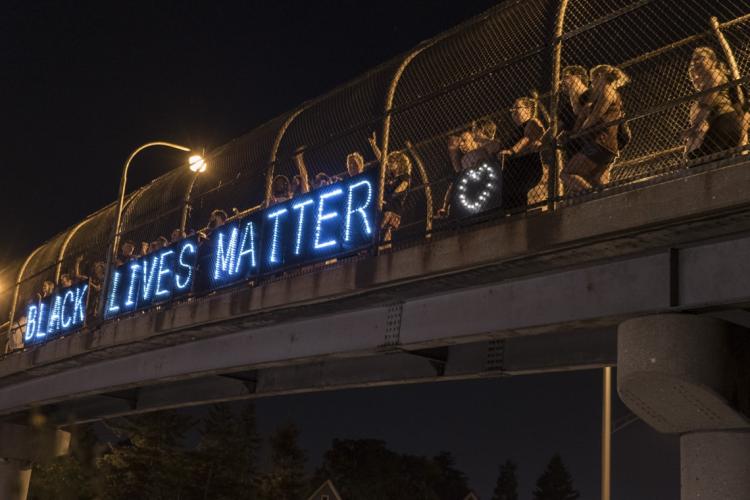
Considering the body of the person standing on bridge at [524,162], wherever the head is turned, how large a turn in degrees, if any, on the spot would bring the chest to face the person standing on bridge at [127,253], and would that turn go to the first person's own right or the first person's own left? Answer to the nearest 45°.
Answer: approximately 45° to the first person's own right

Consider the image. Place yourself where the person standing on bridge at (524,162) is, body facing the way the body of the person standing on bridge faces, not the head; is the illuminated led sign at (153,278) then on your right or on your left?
on your right

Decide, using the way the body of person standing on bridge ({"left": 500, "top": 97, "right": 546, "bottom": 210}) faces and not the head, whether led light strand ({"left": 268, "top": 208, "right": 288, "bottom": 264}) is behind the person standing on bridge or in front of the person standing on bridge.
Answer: in front

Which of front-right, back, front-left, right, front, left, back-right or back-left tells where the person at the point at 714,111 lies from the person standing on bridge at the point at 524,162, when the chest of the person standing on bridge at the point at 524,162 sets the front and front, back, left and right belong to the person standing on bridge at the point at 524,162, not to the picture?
back-left

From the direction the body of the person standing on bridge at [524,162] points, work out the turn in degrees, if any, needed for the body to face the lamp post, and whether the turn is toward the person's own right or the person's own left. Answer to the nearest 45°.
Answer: approximately 45° to the person's own right

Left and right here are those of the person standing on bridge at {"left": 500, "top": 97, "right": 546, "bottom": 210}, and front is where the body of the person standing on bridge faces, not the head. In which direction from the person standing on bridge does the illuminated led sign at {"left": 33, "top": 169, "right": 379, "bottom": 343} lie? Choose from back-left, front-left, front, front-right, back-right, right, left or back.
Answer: front-right

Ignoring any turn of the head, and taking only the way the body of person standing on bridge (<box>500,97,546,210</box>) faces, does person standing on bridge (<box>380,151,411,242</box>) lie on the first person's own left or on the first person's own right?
on the first person's own right

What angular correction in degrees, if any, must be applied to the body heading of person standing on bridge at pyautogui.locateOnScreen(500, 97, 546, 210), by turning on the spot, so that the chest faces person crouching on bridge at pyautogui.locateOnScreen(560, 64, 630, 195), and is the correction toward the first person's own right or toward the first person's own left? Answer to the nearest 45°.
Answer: approximately 135° to the first person's own left

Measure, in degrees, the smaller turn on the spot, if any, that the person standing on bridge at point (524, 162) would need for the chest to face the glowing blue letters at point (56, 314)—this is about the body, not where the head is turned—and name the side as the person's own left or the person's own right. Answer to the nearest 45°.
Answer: approximately 45° to the person's own right
